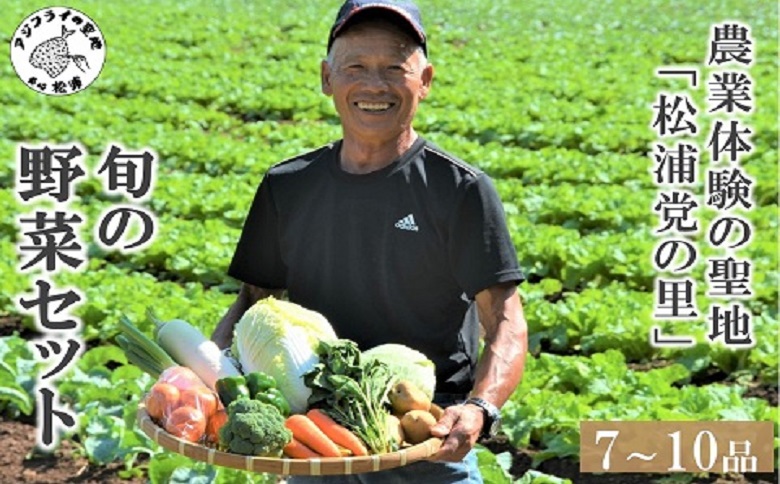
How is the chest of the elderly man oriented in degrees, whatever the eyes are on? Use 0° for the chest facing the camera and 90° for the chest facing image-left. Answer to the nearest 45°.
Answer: approximately 0°
